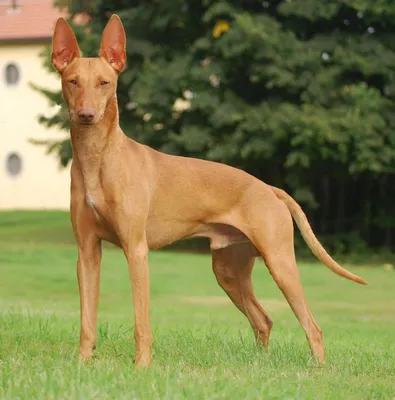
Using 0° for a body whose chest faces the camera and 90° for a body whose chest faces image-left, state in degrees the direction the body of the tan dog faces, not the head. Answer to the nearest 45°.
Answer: approximately 45°

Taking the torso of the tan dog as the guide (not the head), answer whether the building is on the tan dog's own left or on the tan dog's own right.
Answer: on the tan dog's own right
